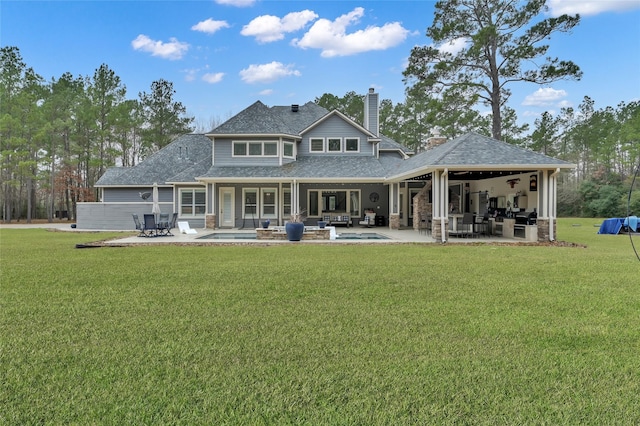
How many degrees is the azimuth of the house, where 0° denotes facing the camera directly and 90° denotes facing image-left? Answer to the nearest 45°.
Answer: approximately 180°

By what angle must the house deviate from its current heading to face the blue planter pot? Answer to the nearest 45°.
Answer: approximately 180°

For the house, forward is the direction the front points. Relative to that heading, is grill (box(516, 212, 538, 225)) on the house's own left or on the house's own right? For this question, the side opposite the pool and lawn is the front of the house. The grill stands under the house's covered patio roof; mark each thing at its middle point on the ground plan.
on the house's own right
